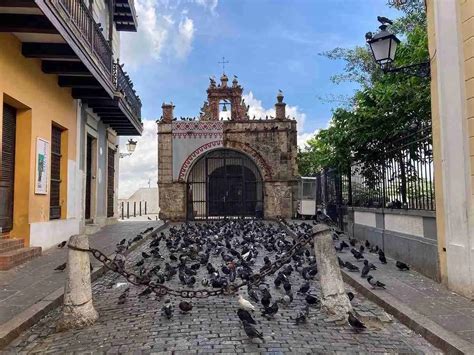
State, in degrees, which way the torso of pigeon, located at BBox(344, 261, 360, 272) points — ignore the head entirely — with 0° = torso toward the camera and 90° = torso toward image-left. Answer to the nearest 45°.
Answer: approximately 90°

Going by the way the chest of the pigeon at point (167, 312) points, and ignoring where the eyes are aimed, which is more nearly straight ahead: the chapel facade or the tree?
the chapel facade

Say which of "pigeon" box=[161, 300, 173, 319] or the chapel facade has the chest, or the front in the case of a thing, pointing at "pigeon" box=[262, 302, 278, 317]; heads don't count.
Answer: the chapel facade

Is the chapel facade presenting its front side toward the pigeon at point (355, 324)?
yes

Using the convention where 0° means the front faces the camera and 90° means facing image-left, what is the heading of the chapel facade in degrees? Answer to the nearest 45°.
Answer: approximately 0°

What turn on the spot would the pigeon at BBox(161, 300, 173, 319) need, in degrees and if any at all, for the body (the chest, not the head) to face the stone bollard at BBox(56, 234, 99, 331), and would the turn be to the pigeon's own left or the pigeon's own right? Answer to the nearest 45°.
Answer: approximately 90° to the pigeon's own left

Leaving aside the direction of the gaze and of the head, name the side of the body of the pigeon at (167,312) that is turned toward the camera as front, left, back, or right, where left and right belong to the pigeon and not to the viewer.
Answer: back
